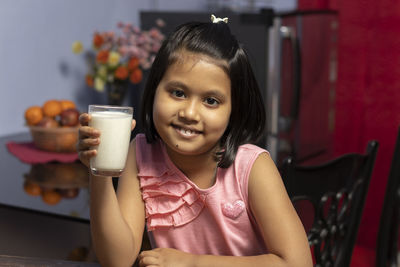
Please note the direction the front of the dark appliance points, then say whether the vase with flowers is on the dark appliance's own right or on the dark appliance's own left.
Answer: on the dark appliance's own right

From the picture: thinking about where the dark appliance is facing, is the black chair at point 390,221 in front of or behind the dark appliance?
in front

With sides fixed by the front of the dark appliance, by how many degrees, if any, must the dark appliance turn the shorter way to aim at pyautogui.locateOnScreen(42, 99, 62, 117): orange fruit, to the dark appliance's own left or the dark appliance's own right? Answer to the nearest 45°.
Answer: approximately 90° to the dark appliance's own right

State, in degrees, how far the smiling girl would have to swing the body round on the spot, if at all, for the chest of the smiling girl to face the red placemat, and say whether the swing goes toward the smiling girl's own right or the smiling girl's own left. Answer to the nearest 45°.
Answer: approximately 135° to the smiling girl's own right

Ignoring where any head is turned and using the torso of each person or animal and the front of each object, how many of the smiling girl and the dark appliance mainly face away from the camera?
0

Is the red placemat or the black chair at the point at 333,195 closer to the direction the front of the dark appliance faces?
the black chair

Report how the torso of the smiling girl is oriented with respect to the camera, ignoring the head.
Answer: toward the camera

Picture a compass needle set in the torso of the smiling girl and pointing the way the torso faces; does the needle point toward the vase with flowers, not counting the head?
no

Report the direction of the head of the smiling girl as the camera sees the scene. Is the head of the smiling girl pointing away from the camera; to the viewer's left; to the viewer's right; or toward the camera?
toward the camera

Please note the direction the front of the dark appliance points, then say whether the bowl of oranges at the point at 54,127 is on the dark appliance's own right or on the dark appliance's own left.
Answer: on the dark appliance's own right

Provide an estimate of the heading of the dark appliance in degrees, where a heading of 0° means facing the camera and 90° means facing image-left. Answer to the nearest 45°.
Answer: approximately 315°

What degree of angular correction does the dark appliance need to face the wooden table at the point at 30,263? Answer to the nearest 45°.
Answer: approximately 45° to its right
